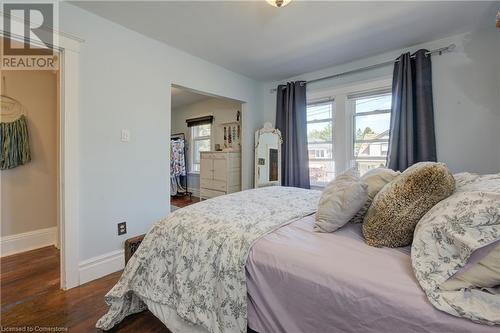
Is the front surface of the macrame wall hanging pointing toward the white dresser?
no

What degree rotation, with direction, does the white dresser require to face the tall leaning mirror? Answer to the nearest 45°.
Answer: approximately 90° to its left

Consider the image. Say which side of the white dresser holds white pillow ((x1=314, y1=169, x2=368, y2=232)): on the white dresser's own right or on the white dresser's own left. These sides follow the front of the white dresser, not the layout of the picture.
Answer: on the white dresser's own left

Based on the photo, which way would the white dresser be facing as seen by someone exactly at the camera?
facing the viewer and to the left of the viewer

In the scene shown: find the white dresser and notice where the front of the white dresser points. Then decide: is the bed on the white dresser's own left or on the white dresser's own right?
on the white dresser's own left

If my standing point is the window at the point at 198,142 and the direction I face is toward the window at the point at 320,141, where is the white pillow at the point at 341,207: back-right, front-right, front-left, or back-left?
front-right

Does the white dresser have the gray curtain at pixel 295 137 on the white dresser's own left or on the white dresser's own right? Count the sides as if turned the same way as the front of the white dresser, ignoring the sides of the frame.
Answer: on the white dresser's own left

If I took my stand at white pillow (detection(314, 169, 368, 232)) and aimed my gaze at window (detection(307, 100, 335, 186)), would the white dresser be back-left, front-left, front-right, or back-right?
front-left

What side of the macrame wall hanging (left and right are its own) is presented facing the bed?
front

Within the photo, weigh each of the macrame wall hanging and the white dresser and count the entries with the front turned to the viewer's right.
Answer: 0

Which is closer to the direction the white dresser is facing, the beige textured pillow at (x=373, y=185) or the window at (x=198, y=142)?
the beige textured pillow

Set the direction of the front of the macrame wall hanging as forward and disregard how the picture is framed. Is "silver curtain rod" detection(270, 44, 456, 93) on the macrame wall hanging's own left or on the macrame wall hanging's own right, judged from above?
on the macrame wall hanging's own left

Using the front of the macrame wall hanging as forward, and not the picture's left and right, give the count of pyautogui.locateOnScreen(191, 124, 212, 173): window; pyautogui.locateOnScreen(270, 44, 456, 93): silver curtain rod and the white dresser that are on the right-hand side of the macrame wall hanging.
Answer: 0

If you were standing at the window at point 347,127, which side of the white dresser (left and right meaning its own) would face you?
left

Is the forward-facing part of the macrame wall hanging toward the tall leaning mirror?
no

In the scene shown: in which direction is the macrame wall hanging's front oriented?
toward the camera
